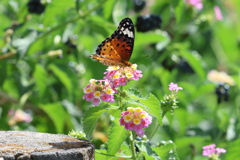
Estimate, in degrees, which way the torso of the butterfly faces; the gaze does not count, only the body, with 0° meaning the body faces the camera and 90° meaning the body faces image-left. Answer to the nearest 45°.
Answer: approximately 270°

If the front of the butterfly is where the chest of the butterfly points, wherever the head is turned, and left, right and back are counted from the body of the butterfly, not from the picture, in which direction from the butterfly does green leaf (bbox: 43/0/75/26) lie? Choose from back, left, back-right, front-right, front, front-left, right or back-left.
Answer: back-left
